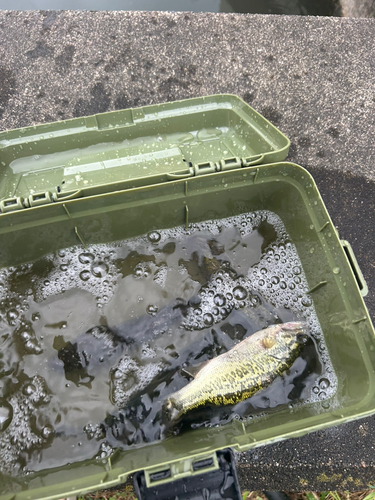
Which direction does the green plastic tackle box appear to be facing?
toward the camera
